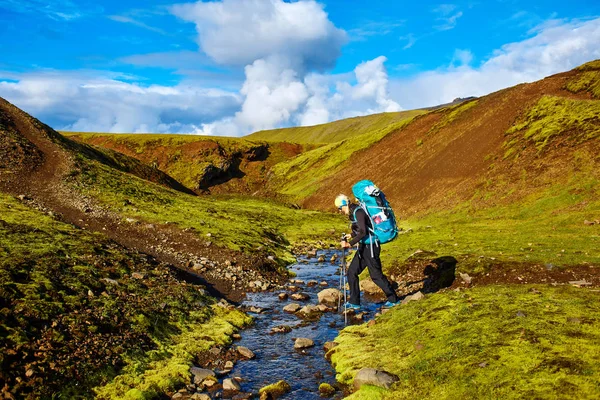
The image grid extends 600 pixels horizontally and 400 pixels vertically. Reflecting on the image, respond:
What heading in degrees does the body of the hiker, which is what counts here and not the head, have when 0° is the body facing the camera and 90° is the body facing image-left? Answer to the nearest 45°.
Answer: approximately 90°

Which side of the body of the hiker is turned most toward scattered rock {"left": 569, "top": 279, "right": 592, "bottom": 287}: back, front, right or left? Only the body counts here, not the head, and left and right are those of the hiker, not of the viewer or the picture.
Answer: back

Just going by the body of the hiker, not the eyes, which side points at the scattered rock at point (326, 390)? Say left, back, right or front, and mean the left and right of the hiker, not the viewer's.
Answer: left

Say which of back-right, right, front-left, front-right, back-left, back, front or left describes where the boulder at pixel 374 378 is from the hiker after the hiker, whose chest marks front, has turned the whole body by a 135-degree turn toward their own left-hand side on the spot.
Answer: front-right

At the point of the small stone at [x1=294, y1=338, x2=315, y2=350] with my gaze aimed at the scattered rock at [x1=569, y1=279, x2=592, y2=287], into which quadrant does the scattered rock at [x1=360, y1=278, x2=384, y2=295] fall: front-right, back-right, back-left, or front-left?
front-left

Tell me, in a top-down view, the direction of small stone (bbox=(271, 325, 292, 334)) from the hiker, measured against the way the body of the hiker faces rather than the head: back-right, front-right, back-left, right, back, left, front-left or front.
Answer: front

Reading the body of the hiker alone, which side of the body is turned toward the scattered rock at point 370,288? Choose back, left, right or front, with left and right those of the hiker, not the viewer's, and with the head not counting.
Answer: right

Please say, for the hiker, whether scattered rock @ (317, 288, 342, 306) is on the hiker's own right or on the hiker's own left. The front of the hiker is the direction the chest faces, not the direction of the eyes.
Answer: on the hiker's own right

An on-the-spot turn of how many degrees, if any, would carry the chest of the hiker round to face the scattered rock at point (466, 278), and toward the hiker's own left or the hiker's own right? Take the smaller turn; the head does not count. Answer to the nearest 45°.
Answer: approximately 135° to the hiker's own right
